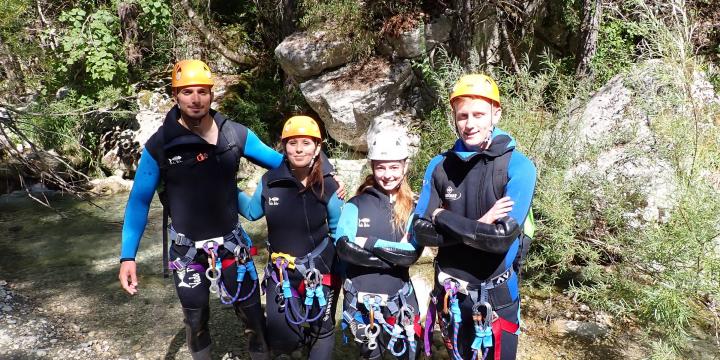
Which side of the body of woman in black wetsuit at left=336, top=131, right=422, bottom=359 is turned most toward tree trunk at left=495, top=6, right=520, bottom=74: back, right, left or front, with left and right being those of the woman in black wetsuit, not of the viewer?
back

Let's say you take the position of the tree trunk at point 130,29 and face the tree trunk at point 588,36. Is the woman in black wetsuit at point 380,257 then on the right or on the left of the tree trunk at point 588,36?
right

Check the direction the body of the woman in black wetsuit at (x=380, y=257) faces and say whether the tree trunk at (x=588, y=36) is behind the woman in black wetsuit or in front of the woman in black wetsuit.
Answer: behind

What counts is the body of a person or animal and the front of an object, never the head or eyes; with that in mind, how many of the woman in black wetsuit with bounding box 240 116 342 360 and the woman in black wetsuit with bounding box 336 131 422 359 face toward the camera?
2

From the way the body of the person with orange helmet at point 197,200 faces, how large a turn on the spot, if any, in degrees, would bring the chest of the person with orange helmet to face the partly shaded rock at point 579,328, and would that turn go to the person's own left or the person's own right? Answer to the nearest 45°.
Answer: approximately 90° to the person's own left

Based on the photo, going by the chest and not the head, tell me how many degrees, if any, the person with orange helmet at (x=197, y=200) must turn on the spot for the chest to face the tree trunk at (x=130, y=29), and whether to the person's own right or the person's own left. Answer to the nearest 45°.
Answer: approximately 180°

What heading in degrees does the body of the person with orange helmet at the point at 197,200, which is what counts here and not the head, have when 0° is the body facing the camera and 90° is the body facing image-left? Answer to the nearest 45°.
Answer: approximately 0°

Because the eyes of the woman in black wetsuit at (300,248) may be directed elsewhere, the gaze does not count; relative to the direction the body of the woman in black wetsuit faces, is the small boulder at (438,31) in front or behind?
behind

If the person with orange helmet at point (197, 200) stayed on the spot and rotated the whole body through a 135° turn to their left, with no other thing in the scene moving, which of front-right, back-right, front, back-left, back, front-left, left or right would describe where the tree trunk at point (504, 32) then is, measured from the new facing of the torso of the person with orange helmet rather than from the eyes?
front
